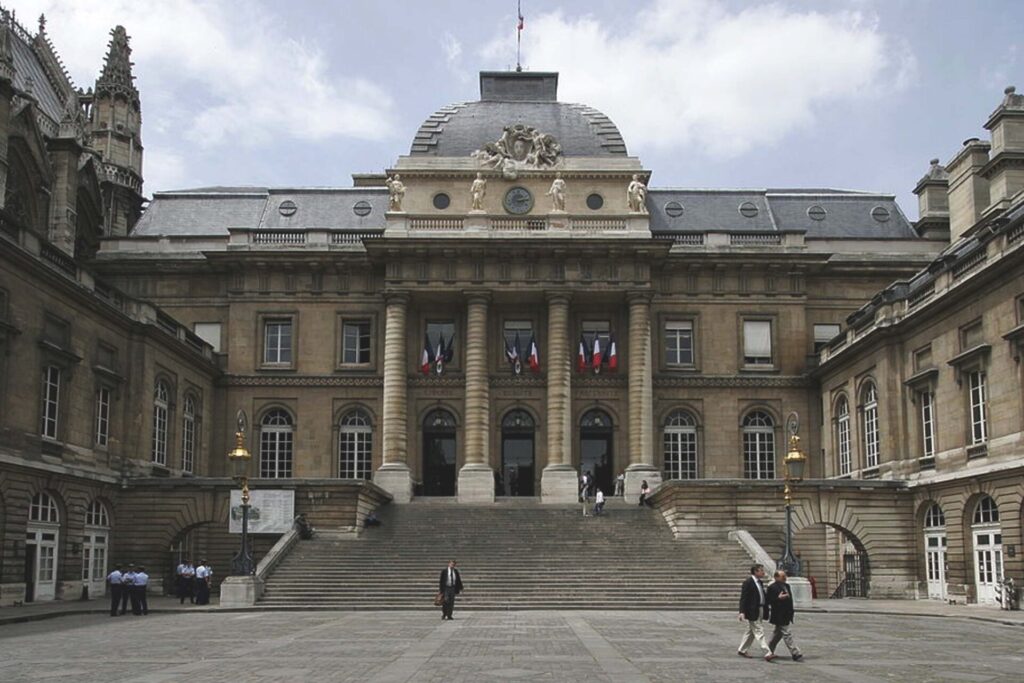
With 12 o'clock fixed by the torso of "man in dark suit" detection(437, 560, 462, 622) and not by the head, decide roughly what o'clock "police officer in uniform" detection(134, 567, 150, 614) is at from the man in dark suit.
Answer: The police officer in uniform is roughly at 4 o'clock from the man in dark suit.

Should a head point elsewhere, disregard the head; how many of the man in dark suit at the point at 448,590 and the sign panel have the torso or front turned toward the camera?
2

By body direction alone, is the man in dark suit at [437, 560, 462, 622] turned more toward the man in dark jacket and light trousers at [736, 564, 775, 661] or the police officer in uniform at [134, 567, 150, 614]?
the man in dark jacket and light trousers

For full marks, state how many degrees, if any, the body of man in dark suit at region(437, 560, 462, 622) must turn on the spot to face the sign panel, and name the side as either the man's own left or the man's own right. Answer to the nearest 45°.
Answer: approximately 135° to the man's own right

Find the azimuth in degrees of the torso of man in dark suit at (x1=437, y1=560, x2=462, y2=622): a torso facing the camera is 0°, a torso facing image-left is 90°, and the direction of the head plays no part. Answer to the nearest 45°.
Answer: approximately 0°

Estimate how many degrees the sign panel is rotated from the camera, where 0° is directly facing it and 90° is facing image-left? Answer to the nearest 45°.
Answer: approximately 0°
